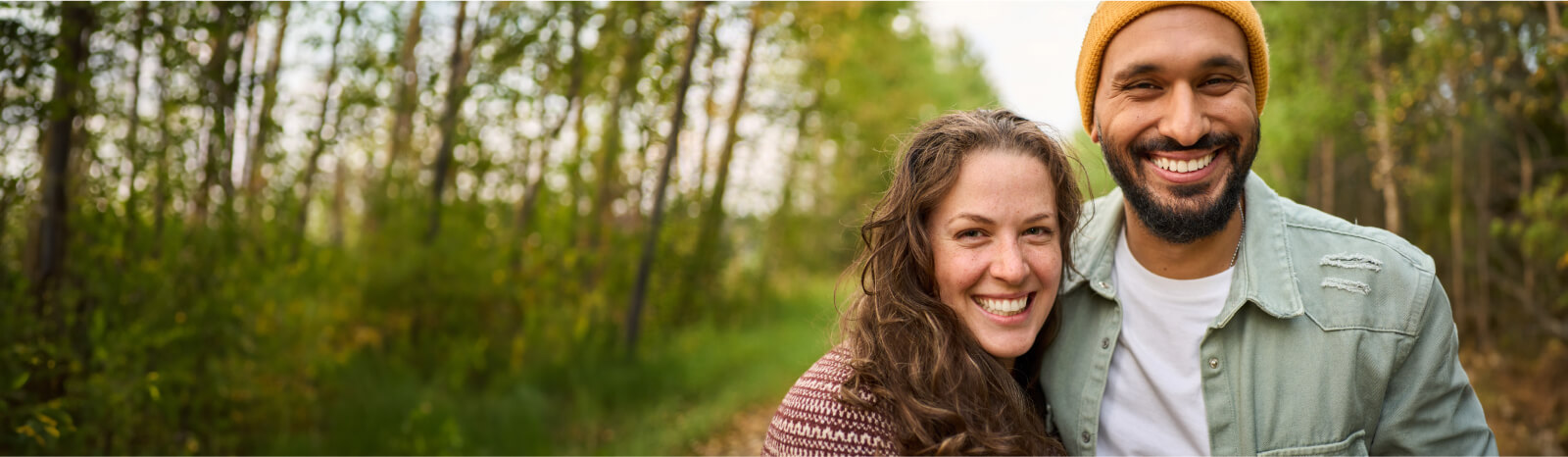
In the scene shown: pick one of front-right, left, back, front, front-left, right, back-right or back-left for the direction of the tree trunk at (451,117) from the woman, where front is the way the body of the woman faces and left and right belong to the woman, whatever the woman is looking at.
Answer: back

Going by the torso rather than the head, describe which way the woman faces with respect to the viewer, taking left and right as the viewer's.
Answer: facing the viewer and to the right of the viewer

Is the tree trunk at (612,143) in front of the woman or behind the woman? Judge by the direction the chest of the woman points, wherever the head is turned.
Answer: behind

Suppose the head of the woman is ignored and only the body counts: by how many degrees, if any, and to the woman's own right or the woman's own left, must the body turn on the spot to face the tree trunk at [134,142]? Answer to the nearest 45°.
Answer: approximately 135° to the woman's own right

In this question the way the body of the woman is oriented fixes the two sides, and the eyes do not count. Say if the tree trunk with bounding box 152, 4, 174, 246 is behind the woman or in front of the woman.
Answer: behind

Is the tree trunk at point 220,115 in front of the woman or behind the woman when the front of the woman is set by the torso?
behind

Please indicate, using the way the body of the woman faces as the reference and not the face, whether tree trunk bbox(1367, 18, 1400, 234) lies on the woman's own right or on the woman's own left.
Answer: on the woman's own left

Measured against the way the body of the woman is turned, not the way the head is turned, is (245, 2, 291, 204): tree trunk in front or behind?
behind

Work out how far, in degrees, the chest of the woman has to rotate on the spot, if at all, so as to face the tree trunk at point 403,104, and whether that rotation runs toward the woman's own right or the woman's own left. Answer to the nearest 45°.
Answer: approximately 180°

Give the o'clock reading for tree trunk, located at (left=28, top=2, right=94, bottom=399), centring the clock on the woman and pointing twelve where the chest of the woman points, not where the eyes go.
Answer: The tree trunk is roughly at 5 o'clock from the woman.

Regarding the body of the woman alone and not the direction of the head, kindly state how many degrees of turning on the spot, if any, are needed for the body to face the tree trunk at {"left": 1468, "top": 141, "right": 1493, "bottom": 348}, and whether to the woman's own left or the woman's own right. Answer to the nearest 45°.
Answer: approximately 90° to the woman's own left
